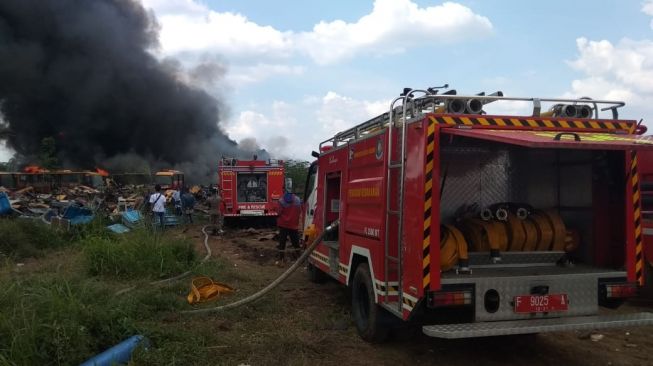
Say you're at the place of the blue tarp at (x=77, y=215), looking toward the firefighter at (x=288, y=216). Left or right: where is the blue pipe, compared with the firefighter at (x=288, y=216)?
right

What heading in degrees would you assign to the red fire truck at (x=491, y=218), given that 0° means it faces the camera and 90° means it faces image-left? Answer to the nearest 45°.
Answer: approximately 135°

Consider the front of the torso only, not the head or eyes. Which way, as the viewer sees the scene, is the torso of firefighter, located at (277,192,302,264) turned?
away from the camera

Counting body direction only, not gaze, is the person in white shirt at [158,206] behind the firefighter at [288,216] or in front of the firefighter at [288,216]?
in front
